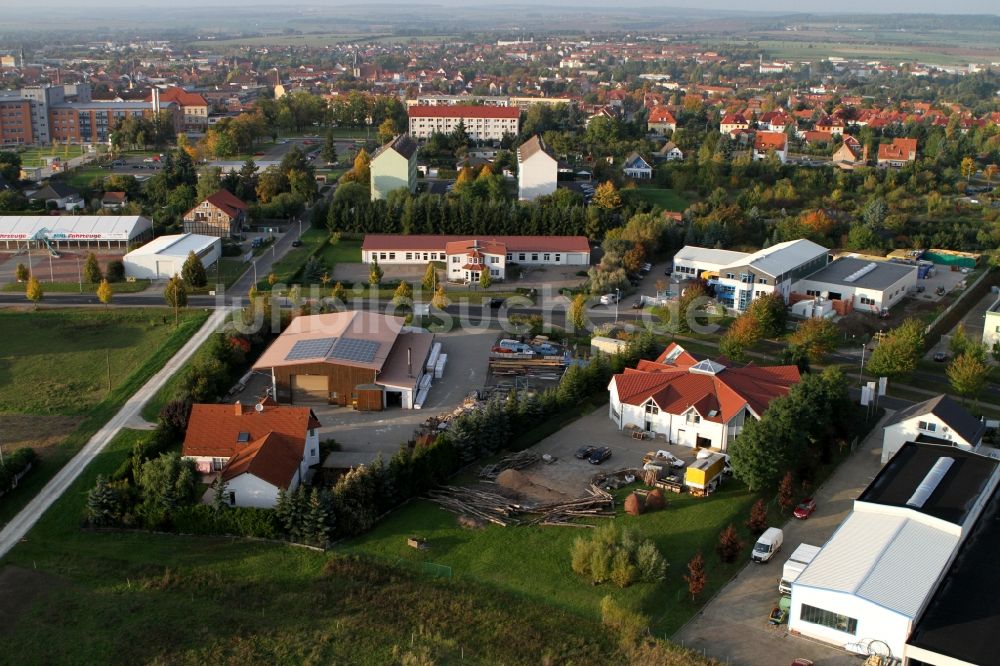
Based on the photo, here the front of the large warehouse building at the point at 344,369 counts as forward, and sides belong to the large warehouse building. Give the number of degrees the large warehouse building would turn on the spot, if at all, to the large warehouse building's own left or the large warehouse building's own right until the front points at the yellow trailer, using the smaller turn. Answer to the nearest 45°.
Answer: approximately 45° to the large warehouse building's own left

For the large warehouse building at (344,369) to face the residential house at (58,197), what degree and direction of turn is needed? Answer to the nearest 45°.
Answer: approximately 135° to its right

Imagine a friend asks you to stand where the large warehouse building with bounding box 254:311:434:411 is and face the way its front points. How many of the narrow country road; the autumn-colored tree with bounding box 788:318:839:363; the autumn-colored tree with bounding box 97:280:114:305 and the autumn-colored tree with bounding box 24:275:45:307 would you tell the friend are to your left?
1

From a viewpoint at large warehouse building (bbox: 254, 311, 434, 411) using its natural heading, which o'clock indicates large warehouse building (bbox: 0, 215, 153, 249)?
large warehouse building (bbox: 0, 215, 153, 249) is roughly at 5 o'clock from large warehouse building (bbox: 254, 311, 434, 411).

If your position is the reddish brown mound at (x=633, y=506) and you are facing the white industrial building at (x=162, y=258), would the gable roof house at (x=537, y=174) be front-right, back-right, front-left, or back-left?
front-right

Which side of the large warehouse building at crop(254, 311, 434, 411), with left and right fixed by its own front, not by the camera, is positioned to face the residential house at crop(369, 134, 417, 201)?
back

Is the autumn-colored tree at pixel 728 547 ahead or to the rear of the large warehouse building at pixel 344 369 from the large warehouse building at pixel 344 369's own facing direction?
ahead

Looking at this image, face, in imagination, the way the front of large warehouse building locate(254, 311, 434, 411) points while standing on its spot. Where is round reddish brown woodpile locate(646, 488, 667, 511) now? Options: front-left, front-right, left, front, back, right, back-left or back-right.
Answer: front-left

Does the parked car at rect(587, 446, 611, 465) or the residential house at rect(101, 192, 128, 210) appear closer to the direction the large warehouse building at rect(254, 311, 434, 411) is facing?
the parked car

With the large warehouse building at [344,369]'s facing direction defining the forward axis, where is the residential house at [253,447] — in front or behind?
in front

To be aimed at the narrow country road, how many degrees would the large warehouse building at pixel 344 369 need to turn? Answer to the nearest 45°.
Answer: approximately 45° to its right

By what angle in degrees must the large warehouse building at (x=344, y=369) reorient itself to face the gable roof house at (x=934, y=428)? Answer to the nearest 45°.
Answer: approximately 45° to its left

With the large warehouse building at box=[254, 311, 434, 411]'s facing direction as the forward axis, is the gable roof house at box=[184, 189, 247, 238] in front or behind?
behind

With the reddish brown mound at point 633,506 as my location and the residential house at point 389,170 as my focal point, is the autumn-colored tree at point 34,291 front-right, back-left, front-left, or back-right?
front-left

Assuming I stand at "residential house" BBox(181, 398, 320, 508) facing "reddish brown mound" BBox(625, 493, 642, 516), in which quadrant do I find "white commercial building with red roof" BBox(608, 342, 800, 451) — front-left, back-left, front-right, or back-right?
front-left

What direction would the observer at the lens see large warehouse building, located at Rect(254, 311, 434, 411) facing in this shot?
facing the viewer
